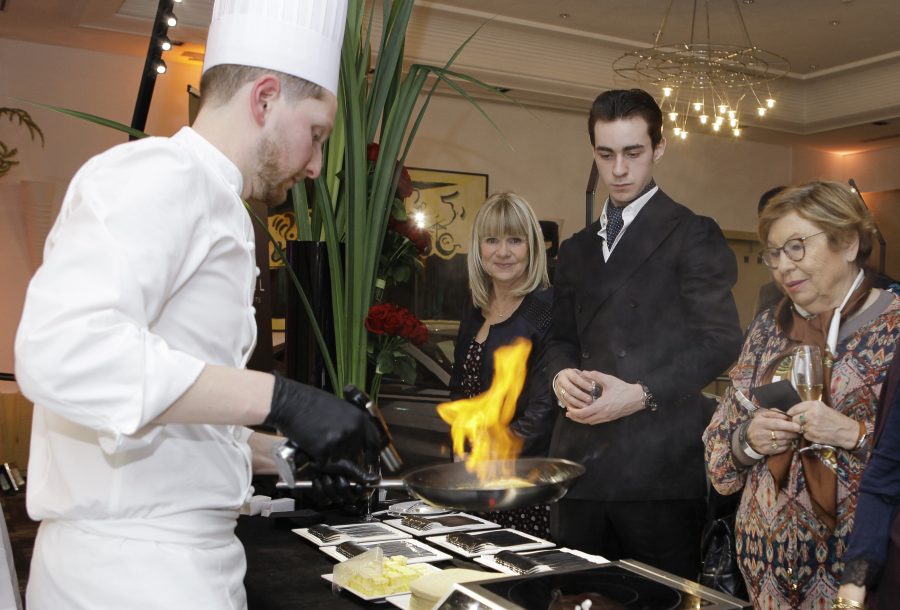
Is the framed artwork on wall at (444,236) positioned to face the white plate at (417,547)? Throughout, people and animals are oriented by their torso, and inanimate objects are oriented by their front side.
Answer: yes

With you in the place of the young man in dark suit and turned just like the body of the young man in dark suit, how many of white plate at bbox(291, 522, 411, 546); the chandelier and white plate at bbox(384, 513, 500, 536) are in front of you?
2

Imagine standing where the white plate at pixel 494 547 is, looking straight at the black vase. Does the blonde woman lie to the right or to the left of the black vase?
right

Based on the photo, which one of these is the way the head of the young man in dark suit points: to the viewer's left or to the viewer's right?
to the viewer's left

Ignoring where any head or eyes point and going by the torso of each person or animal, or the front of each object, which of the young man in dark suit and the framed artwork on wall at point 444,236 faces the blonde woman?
the framed artwork on wall

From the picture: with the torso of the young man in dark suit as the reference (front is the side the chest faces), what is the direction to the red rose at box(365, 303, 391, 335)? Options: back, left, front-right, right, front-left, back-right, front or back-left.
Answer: front-right

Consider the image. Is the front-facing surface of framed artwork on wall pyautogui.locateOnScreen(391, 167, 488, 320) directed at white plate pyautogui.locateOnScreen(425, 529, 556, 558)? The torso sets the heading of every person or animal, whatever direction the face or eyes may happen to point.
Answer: yes

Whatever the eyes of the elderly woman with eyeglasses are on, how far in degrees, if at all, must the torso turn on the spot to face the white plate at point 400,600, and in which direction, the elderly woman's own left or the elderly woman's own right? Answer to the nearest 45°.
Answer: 0° — they already face it

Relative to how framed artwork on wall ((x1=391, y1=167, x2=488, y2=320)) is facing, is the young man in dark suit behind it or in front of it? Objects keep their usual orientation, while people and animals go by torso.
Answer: in front

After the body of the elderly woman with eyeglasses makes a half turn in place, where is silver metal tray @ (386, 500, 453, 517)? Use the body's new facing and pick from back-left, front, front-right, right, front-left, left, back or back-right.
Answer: back-left

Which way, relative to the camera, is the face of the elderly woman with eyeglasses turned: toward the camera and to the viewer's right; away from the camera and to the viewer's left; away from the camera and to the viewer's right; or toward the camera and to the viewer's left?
toward the camera and to the viewer's left

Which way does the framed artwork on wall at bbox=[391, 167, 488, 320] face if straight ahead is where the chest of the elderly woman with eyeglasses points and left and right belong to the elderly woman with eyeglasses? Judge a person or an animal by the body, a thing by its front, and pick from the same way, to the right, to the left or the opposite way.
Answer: to the left

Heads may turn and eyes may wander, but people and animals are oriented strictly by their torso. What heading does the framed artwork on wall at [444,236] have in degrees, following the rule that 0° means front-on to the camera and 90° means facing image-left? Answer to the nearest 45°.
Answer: approximately 0°

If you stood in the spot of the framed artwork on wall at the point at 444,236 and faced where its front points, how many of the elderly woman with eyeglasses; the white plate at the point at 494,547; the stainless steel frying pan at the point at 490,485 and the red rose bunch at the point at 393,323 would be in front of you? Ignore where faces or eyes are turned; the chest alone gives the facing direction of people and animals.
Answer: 4

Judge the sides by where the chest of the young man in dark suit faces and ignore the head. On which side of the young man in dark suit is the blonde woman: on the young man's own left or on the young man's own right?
on the young man's own right

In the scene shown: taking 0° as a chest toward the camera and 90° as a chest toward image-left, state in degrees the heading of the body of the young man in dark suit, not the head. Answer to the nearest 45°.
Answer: approximately 45°
